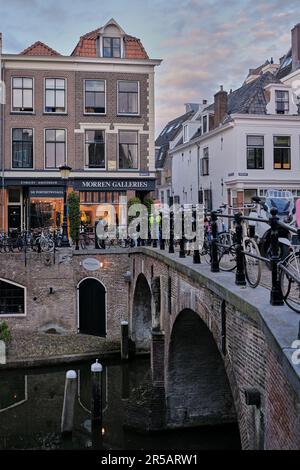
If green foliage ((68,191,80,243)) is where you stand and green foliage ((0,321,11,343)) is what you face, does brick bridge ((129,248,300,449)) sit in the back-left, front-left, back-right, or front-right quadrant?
front-left

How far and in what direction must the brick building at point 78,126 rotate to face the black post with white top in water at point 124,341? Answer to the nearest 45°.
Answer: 0° — it already faces it

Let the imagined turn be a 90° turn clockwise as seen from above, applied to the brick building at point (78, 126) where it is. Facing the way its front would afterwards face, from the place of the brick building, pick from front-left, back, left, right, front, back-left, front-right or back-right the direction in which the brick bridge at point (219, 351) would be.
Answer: left

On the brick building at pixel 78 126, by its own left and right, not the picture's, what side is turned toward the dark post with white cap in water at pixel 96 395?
front

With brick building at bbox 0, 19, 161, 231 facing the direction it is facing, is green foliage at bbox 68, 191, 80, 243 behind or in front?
in front

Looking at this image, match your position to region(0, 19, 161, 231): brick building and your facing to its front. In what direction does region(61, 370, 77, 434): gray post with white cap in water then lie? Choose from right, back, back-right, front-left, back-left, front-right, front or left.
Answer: front

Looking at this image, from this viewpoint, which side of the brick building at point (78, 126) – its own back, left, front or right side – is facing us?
front
